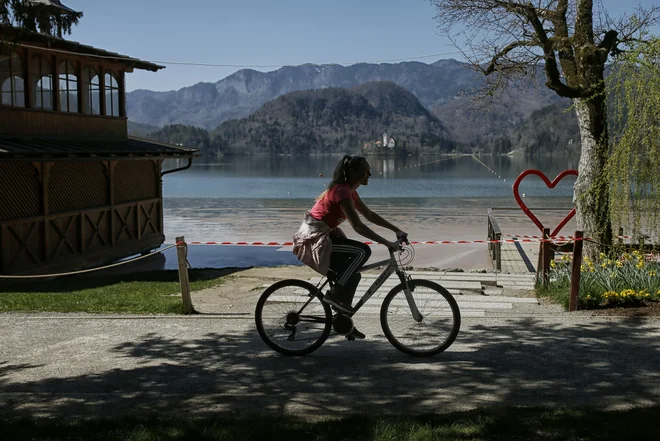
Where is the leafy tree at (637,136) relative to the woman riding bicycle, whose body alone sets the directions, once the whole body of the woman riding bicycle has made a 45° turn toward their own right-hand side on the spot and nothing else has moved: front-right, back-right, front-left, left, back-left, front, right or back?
left

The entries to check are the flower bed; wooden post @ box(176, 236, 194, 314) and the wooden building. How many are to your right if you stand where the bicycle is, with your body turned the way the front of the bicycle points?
0

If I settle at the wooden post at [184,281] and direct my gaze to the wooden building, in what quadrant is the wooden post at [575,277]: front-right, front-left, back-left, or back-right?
back-right

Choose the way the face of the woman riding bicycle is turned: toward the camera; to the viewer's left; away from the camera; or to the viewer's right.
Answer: to the viewer's right

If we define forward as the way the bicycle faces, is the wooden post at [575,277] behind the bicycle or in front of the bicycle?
in front

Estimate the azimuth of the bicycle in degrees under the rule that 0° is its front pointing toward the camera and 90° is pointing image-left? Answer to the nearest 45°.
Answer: approximately 270°

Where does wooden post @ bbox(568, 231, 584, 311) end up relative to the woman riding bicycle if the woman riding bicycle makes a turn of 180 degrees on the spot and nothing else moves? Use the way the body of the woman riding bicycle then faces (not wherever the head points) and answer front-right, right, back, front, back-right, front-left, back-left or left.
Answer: back-right

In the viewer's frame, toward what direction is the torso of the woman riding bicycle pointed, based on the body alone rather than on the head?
to the viewer's right

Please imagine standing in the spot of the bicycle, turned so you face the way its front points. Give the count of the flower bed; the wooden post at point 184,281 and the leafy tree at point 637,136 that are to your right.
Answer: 0

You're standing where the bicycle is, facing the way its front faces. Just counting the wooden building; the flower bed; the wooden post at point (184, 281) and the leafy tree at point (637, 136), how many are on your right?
0

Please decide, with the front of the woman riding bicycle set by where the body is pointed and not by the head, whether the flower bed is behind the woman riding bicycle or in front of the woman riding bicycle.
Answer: in front

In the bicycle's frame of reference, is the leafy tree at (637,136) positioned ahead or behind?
ahead

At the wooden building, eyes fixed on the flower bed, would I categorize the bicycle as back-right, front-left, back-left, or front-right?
front-right
